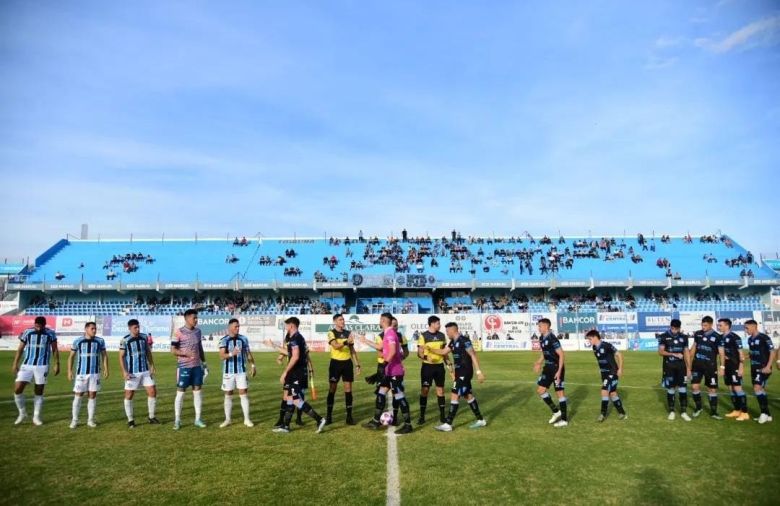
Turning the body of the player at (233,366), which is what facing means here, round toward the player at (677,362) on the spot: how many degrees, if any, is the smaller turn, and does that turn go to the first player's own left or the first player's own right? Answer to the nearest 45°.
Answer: approximately 90° to the first player's own left

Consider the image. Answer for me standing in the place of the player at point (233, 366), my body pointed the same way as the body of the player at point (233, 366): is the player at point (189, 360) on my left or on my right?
on my right

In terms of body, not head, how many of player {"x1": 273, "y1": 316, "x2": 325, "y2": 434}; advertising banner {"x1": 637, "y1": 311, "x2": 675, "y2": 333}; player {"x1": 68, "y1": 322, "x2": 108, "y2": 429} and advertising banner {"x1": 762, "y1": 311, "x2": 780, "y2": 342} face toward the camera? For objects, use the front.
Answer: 3

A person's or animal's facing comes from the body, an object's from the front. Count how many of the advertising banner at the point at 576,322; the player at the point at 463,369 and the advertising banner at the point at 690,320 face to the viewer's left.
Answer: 1

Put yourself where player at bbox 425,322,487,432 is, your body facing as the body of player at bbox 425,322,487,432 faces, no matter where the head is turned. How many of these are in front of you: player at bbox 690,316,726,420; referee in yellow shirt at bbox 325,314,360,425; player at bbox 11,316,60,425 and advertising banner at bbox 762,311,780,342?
2

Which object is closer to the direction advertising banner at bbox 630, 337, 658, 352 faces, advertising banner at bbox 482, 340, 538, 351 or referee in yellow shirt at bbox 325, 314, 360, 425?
the referee in yellow shirt

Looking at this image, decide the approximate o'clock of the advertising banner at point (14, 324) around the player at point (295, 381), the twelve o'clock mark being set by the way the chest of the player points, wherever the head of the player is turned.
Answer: The advertising banner is roughly at 2 o'clock from the player.

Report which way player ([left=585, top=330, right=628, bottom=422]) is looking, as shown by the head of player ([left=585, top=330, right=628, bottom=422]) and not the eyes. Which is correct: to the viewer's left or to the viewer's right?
to the viewer's left

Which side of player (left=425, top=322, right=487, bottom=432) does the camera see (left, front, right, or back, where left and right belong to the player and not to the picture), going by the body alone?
left

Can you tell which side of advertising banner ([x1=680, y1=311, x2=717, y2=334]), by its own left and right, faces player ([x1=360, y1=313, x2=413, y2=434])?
front

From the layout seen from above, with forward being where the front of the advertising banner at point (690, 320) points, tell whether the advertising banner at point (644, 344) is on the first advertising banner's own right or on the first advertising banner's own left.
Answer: on the first advertising banner's own right

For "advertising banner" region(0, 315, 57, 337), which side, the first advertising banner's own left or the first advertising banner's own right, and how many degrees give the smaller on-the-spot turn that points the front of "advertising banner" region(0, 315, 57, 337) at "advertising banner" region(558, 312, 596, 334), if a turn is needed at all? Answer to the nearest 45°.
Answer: approximately 45° to the first advertising banner's own left

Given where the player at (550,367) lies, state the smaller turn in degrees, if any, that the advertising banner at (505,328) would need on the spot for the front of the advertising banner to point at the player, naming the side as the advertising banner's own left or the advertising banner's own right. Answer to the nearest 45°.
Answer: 0° — it already faces them
